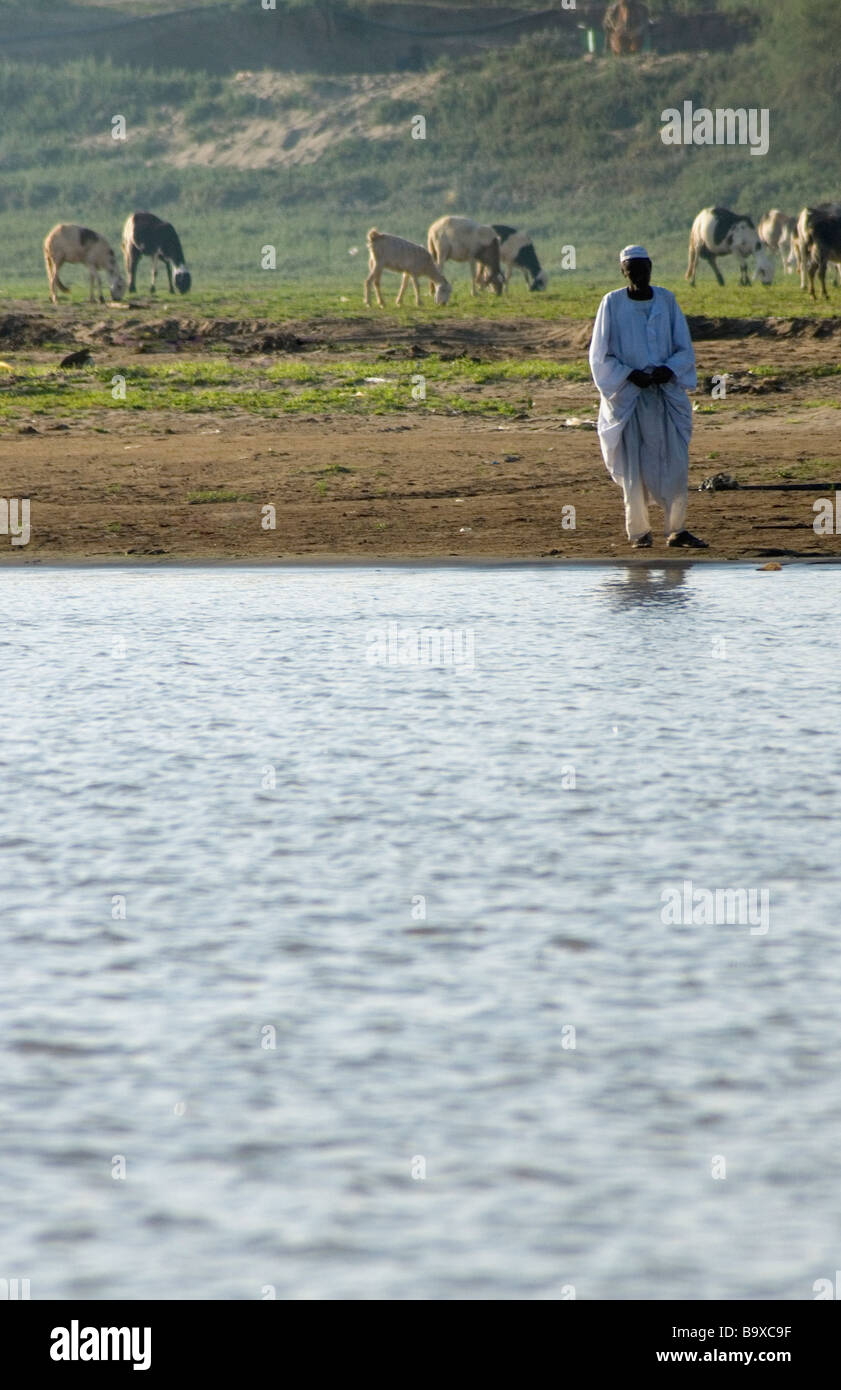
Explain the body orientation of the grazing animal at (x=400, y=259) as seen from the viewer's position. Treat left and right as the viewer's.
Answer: facing to the right of the viewer

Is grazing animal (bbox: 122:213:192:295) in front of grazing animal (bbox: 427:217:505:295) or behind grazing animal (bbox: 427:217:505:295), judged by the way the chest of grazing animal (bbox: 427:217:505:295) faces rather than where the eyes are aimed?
behind

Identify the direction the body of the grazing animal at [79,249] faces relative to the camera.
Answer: to the viewer's right

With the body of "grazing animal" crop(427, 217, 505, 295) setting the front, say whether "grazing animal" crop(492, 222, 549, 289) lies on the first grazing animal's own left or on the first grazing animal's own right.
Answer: on the first grazing animal's own left

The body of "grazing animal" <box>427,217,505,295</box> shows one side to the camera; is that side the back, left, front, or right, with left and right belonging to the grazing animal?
right

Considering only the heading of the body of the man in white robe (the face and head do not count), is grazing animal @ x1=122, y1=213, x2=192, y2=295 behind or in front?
behind

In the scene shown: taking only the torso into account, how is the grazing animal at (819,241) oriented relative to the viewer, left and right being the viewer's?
facing away from the viewer and to the right of the viewer

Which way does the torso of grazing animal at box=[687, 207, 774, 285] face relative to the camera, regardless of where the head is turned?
to the viewer's right

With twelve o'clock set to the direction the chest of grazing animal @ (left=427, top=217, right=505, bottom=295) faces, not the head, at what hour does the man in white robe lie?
The man in white robe is roughly at 3 o'clock from the grazing animal.

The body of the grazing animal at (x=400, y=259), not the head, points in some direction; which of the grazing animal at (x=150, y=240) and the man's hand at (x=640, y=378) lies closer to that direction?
the man's hand
